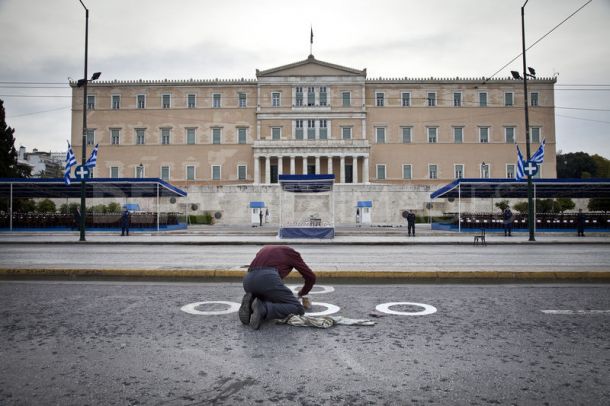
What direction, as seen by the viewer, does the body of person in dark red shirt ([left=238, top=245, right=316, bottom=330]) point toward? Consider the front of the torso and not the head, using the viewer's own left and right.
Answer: facing away from the viewer and to the right of the viewer

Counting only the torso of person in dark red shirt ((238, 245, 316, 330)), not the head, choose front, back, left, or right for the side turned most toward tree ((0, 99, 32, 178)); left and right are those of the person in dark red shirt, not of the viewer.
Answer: left

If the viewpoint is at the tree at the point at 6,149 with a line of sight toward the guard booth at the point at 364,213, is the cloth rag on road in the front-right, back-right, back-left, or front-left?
front-right

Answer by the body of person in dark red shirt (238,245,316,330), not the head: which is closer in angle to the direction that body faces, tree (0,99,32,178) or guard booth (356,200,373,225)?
the guard booth

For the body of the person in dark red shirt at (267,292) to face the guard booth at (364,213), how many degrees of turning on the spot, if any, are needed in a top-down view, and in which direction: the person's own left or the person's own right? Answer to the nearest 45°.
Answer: approximately 45° to the person's own left
